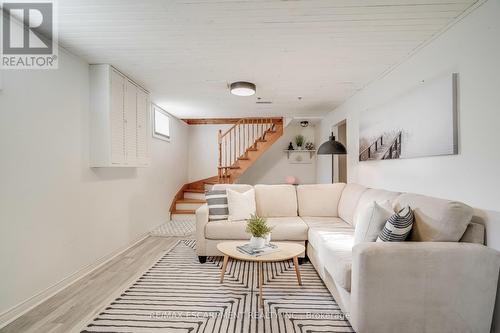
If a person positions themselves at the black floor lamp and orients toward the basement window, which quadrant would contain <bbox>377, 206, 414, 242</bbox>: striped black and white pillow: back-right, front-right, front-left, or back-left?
back-left

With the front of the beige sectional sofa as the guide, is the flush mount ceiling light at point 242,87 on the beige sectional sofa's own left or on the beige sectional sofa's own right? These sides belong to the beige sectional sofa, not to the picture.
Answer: on the beige sectional sofa's own right

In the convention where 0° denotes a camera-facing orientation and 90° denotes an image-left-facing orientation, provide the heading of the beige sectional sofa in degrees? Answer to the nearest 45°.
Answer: approximately 45°

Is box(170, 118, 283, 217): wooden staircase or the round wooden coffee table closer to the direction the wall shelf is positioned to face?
the round wooden coffee table

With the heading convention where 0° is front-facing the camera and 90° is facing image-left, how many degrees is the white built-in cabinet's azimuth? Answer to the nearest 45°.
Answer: approximately 315°
